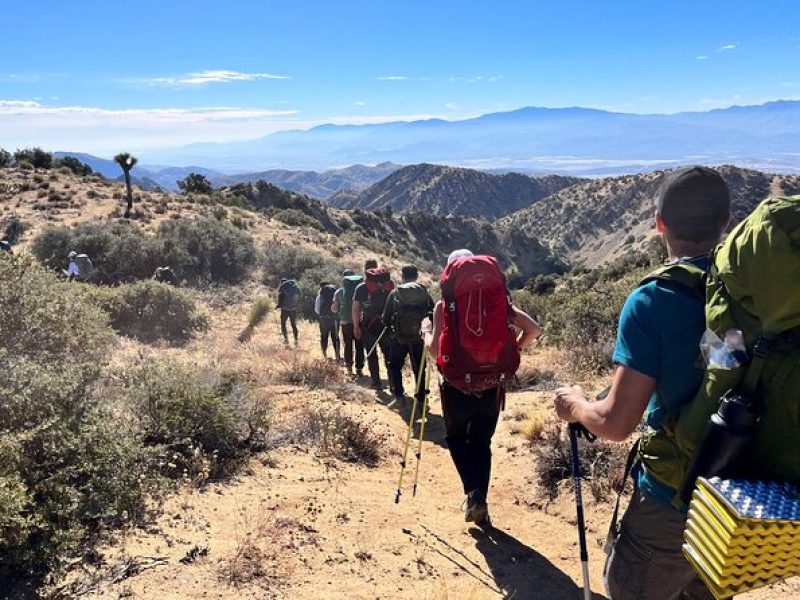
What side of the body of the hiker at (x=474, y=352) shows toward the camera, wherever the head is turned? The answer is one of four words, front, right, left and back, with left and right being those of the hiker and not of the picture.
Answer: back

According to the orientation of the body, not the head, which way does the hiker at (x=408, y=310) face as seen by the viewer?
away from the camera

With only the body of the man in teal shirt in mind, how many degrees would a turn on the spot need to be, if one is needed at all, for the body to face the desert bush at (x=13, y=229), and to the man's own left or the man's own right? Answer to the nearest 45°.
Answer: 0° — they already face it

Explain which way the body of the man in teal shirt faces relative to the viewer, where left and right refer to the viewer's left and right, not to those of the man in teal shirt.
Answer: facing away from the viewer and to the left of the viewer

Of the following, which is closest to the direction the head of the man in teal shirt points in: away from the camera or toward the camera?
away from the camera

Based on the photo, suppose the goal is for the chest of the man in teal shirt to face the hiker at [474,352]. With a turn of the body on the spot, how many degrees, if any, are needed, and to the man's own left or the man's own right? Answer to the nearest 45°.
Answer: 0° — they already face them

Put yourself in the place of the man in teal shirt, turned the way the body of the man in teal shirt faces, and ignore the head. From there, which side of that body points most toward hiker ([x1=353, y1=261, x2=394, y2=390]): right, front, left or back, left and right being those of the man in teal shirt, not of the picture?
front

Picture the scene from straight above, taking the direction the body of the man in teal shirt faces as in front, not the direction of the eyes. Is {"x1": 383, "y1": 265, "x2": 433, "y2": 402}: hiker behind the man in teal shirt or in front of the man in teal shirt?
in front

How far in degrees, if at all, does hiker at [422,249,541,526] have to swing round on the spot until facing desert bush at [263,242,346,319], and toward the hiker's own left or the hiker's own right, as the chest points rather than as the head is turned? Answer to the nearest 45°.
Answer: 0° — they already face it

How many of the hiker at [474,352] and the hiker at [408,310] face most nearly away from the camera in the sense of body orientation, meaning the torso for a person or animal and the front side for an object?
2

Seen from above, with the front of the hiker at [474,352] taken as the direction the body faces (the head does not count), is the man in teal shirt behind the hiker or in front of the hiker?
behind
